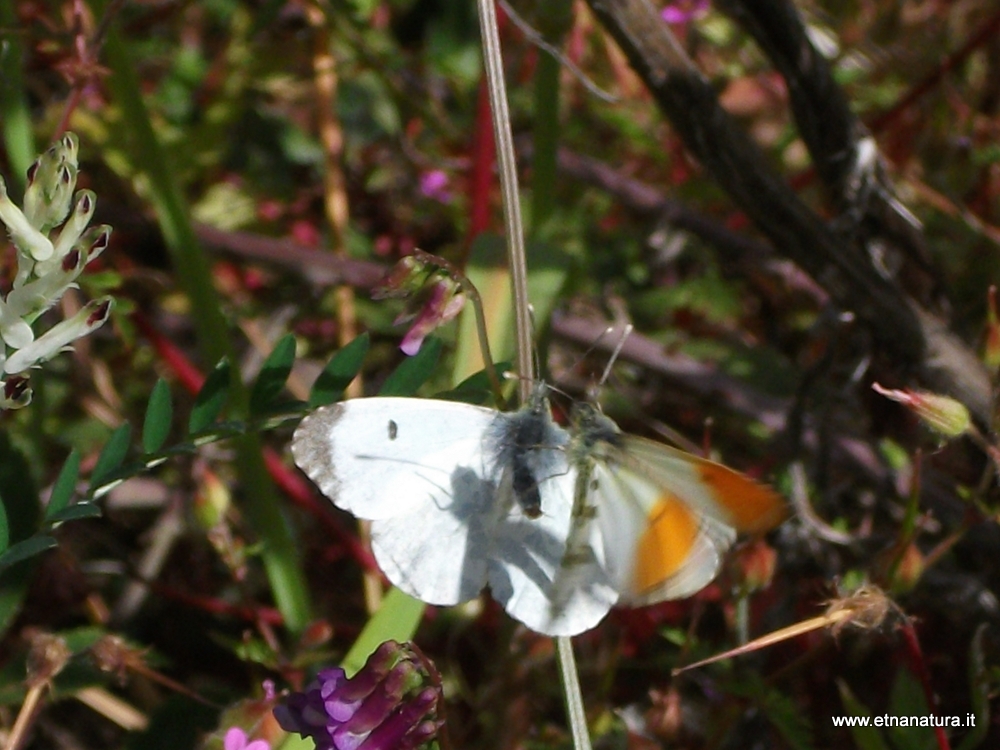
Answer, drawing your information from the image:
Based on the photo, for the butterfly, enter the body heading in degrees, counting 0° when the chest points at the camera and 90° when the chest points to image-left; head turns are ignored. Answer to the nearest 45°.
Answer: approximately 180°
